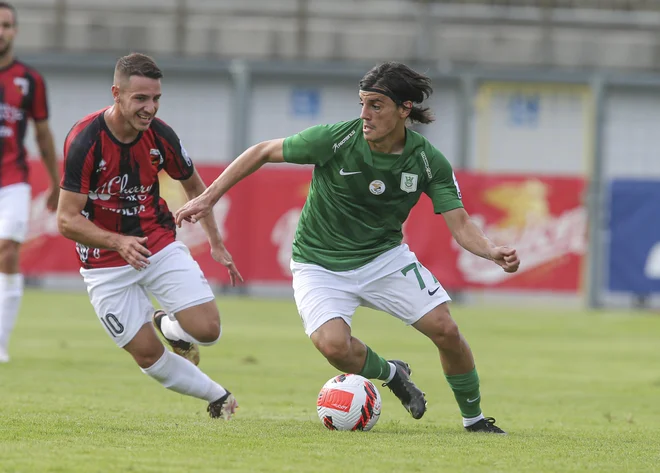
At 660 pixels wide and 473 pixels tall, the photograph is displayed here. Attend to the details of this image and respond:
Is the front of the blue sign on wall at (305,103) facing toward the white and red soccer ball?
yes

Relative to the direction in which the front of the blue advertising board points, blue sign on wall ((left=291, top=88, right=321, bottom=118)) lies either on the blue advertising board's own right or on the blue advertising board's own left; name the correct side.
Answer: on the blue advertising board's own right

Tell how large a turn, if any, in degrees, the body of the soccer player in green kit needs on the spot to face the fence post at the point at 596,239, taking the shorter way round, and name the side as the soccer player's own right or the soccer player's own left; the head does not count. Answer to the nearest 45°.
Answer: approximately 180°

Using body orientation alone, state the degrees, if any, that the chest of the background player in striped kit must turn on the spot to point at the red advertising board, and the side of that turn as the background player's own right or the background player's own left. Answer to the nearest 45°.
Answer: approximately 135° to the background player's own left

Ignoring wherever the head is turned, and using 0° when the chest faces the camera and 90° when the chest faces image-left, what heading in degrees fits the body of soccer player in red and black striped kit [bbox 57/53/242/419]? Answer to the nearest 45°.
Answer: approximately 315°

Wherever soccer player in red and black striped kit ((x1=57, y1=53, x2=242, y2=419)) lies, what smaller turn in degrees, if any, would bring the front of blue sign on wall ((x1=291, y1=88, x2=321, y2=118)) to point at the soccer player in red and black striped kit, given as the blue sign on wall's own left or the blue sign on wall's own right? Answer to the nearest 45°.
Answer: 0° — it already faces them

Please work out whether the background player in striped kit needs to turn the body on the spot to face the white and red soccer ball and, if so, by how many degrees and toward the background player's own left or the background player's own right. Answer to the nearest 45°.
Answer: approximately 45° to the background player's own left
